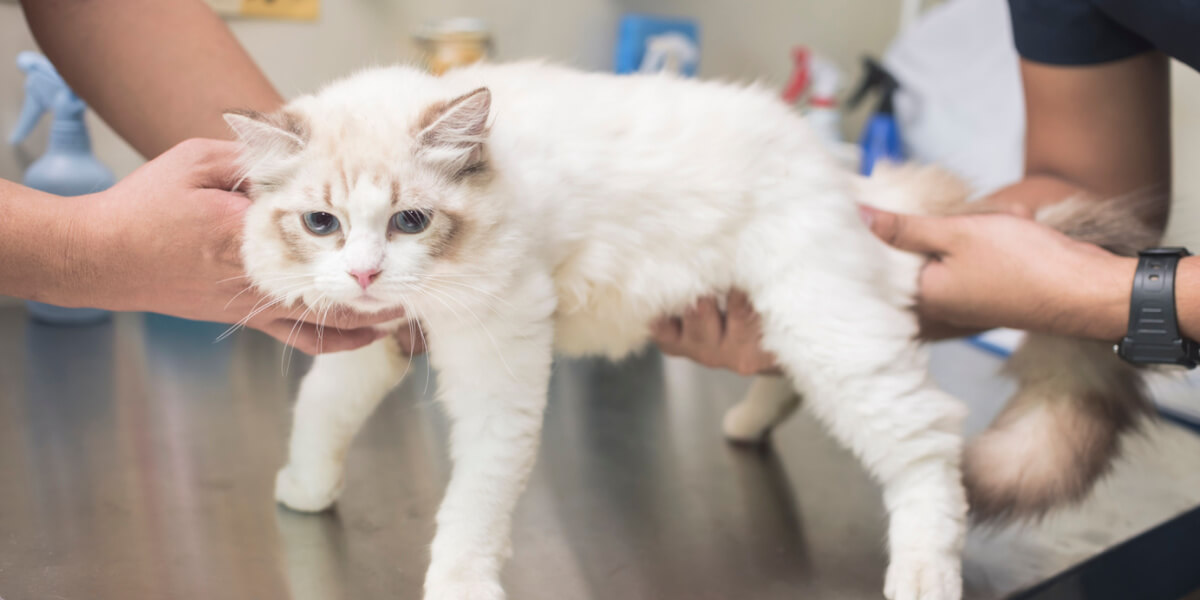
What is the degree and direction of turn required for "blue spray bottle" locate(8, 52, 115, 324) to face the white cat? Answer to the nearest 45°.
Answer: approximately 135° to its left

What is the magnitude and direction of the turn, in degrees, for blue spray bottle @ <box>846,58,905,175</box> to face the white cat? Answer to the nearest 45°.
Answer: approximately 90° to its left

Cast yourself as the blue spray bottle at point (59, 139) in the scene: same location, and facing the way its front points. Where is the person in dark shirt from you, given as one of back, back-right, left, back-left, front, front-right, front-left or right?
back-left

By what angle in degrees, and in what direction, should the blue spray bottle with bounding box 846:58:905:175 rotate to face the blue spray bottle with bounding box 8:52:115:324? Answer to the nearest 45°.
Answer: approximately 45° to its left

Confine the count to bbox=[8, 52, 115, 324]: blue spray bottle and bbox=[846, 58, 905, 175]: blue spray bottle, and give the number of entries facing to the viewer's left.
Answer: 2

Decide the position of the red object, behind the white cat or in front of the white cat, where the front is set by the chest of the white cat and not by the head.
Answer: behind

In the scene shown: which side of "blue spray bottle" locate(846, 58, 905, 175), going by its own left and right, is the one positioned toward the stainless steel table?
left

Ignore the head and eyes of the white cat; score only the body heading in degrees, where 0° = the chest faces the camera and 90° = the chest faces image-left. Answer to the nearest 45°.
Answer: approximately 45°

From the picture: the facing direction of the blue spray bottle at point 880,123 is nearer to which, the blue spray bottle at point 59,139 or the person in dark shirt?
the blue spray bottle

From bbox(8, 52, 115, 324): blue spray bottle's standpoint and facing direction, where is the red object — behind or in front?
behind

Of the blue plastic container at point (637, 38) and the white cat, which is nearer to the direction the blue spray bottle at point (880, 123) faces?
the blue plastic container

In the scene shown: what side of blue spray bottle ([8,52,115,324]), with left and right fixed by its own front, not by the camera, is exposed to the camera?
left

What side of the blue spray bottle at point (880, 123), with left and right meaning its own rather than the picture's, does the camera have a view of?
left
